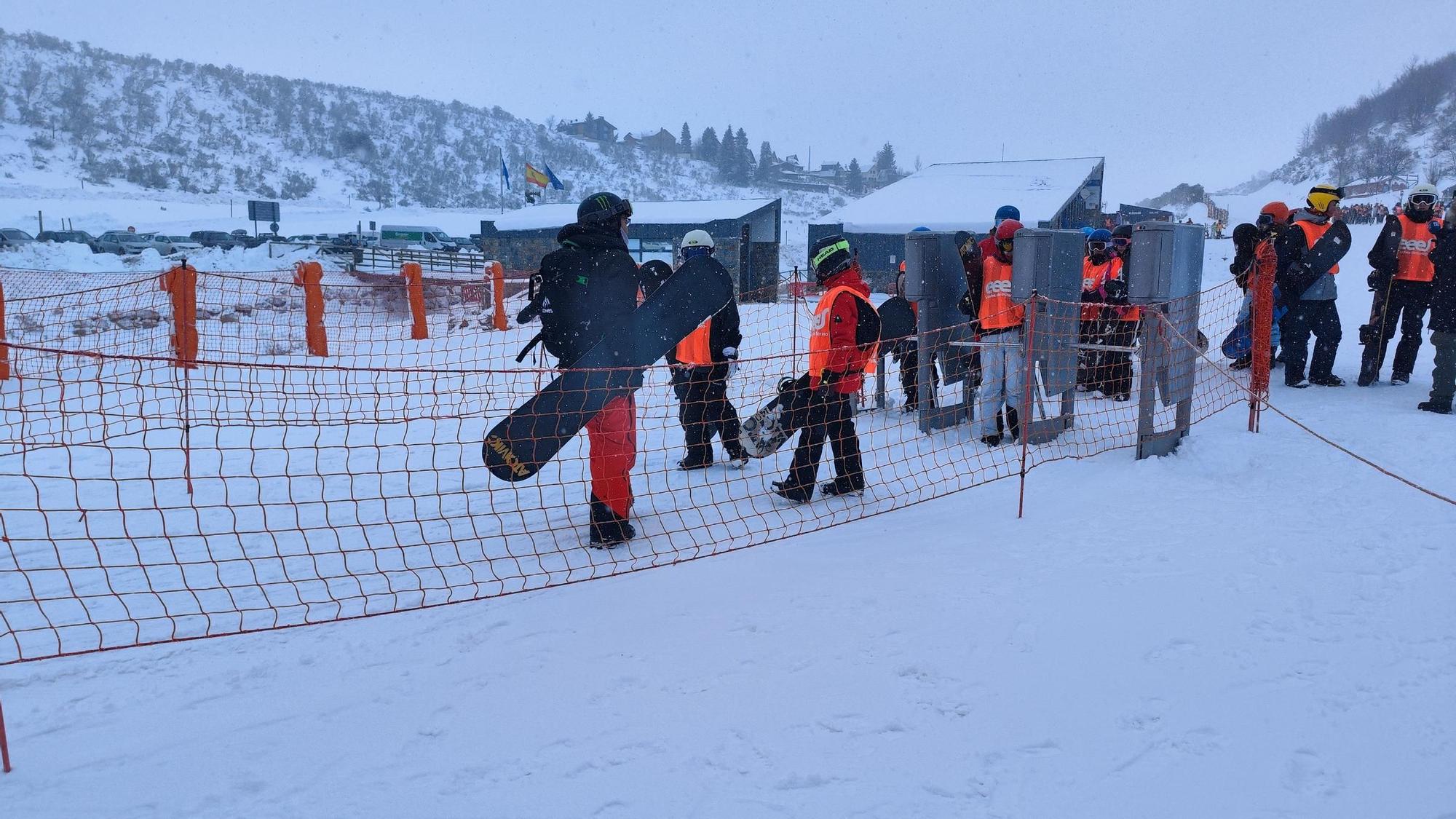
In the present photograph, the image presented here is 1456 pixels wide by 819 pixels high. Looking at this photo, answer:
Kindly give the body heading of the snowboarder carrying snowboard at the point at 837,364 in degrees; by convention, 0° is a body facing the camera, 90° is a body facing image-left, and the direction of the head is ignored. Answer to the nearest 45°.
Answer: approximately 90°

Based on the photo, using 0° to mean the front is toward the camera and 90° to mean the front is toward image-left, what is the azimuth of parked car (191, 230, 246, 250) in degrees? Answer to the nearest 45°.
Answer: approximately 315°

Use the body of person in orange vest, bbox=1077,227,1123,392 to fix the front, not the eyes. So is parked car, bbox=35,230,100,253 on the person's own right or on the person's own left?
on the person's own right

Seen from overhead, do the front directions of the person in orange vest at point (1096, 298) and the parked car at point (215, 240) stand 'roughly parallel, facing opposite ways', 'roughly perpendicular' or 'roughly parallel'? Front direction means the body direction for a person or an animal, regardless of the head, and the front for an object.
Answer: roughly perpendicular

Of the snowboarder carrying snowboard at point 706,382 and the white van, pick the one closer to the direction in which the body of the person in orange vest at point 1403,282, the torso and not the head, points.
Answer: the snowboarder carrying snowboard

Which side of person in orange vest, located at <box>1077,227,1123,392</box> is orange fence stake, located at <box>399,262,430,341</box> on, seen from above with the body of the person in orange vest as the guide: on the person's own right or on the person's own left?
on the person's own right

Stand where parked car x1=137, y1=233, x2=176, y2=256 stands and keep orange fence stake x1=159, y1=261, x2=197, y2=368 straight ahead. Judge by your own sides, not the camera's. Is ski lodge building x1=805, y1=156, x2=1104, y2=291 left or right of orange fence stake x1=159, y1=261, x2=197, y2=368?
left

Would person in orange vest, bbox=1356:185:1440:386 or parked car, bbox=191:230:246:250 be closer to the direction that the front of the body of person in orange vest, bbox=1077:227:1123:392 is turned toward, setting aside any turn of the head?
the person in orange vest
